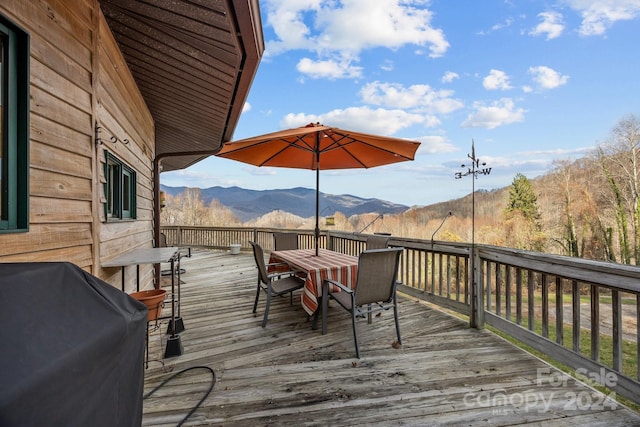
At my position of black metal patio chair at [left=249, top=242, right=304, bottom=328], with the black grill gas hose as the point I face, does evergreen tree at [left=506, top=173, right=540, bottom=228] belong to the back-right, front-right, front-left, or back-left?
back-left

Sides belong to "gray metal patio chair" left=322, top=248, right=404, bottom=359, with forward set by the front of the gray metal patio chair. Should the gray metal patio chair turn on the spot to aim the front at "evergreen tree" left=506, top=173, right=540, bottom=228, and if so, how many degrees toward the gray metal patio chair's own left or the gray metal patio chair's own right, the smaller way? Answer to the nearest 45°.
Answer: approximately 90° to the gray metal patio chair's own right

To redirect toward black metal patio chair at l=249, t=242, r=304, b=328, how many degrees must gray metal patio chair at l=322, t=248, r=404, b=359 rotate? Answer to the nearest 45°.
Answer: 0° — it already faces it

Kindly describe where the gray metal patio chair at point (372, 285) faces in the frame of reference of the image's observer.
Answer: facing away from the viewer and to the left of the viewer

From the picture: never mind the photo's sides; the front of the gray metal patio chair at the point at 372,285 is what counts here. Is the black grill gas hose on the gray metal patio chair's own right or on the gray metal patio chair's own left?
on the gray metal patio chair's own left

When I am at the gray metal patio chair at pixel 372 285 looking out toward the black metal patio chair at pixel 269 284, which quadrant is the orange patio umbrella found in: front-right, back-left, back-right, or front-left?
front-right

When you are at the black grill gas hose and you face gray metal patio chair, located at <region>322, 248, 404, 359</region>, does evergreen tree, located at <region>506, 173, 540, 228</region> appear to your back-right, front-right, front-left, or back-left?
front-left

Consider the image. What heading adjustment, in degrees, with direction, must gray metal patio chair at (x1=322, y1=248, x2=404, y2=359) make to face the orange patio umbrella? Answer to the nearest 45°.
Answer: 0° — it already faces it

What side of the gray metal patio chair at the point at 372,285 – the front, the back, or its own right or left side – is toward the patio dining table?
front

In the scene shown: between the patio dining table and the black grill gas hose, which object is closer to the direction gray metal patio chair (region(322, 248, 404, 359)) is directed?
the patio dining table

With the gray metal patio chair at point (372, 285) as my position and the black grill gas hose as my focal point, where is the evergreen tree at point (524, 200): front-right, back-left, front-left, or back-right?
back-right
